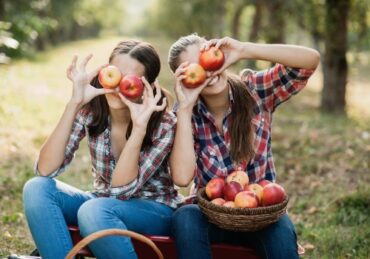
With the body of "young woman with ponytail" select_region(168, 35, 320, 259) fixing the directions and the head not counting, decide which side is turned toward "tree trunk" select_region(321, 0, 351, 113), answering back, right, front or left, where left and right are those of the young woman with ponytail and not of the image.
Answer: back

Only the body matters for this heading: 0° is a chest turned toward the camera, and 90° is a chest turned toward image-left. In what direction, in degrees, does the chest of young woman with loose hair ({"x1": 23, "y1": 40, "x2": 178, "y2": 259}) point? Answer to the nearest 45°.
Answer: approximately 45°

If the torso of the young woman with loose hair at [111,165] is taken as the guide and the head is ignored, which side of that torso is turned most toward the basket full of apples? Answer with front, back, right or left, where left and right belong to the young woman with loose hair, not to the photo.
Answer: left

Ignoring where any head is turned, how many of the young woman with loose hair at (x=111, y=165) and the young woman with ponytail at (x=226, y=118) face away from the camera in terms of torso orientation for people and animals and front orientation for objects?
0

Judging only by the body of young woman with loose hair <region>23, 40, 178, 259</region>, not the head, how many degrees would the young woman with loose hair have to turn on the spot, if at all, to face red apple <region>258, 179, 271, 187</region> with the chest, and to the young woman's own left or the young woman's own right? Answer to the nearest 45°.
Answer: approximately 135° to the young woman's own left

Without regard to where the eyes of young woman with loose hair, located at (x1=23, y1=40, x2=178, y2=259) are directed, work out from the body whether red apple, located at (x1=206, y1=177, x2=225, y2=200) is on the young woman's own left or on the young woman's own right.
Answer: on the young woman's own left

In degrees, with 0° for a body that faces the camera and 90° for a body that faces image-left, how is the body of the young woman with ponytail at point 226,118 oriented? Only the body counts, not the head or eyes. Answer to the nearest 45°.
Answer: approximately 0°
